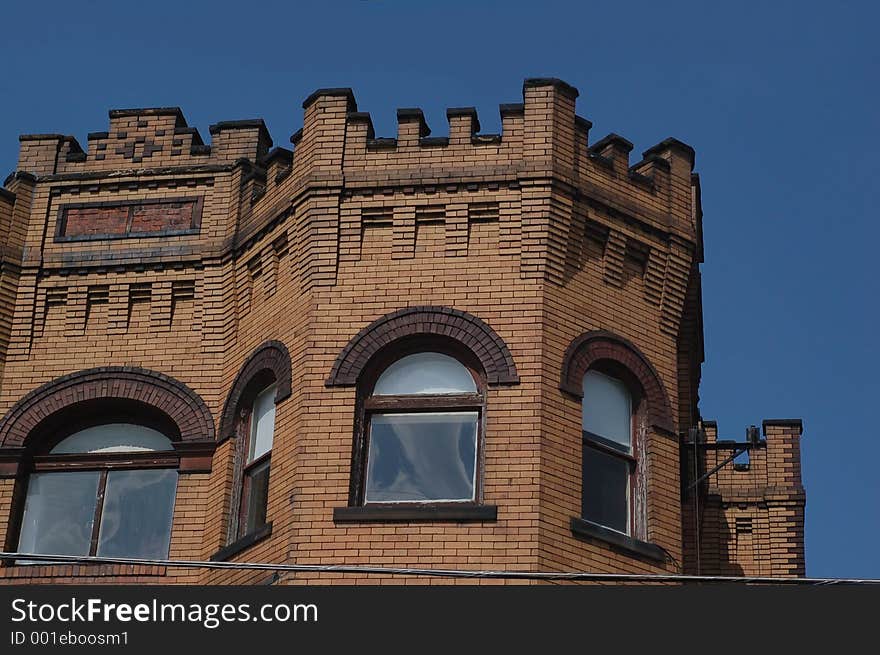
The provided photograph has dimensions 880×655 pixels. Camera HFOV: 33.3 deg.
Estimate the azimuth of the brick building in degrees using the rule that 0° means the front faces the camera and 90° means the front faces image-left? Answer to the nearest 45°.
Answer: approximately 0°
